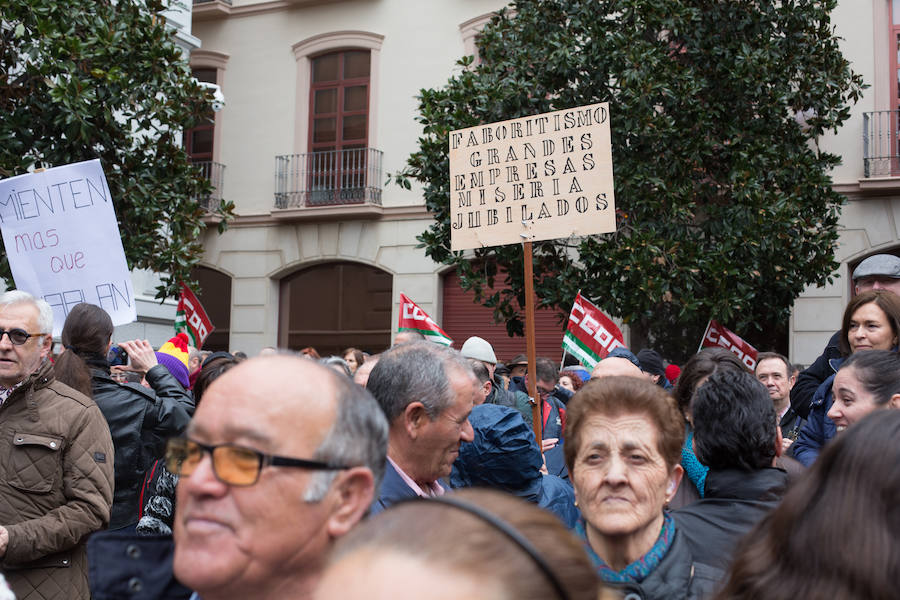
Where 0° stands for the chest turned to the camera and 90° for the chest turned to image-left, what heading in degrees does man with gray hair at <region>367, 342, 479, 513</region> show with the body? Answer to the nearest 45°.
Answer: approximately 270°

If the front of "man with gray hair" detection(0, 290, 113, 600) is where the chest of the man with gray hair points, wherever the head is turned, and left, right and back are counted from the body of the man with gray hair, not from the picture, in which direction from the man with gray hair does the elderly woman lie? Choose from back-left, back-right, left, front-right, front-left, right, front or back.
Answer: left

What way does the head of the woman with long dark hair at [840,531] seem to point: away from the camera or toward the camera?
away from the camera

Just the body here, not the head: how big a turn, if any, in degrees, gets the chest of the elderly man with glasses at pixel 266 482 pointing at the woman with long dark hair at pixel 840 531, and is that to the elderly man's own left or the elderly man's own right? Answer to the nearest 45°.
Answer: approximately 90° to the elderly man's own left

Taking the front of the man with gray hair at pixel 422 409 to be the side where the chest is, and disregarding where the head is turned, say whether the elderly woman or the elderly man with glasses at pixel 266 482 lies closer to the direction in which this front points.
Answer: the elderly woman

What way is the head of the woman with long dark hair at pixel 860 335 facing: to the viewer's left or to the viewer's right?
to the viewer's left
